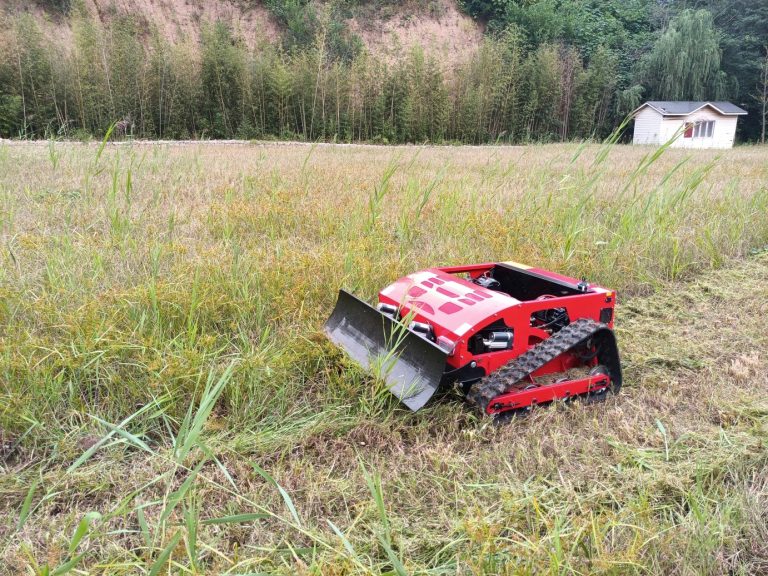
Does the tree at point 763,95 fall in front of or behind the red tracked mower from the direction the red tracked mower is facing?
behind

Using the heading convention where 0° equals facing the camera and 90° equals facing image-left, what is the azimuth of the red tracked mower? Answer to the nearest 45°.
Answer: approximately 45°

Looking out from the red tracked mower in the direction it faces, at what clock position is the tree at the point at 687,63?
The tree is roughly at 5 o'clock from the red tracked mower.

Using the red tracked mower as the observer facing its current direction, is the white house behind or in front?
behind
